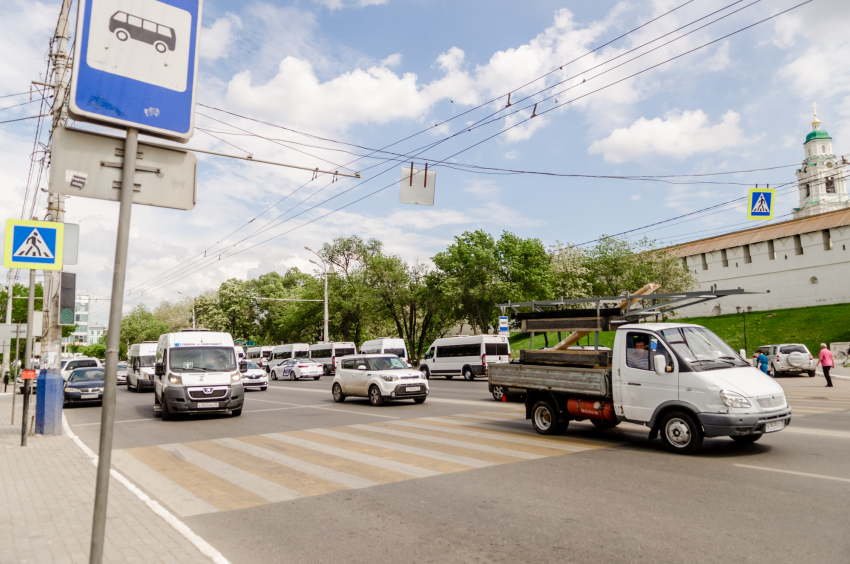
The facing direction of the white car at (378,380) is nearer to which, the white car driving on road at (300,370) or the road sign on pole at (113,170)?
the road sign on pole

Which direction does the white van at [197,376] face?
toward the camera

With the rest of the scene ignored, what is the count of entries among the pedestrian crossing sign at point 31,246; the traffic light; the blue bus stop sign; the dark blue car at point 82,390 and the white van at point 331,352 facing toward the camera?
4

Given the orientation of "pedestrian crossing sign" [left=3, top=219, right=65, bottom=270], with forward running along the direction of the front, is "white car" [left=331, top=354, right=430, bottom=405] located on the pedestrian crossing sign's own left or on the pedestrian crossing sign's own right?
on the pedestrian crossing sign's own left

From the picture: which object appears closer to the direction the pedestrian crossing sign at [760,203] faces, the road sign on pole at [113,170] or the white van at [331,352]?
the road sign on pole

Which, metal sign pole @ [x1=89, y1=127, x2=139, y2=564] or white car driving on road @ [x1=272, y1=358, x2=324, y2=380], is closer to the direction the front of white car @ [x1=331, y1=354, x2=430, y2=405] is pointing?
the metal sign pole

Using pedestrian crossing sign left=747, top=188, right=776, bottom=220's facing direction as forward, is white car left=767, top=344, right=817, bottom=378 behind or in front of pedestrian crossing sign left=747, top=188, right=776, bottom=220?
behind

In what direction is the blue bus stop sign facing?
toward the camera

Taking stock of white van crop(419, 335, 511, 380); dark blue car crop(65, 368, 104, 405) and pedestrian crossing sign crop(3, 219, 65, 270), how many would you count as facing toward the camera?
2

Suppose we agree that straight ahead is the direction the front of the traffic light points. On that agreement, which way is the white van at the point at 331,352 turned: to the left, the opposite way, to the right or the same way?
the opposite way

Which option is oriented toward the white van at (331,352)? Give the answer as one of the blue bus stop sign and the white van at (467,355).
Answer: the white van at (467,355)

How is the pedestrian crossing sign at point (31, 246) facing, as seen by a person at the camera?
facing the viewer

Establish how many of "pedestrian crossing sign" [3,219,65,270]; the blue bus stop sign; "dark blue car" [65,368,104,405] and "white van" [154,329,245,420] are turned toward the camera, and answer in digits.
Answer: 4

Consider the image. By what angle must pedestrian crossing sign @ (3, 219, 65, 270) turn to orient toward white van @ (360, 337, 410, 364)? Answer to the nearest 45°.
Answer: approximately 135° to its left
